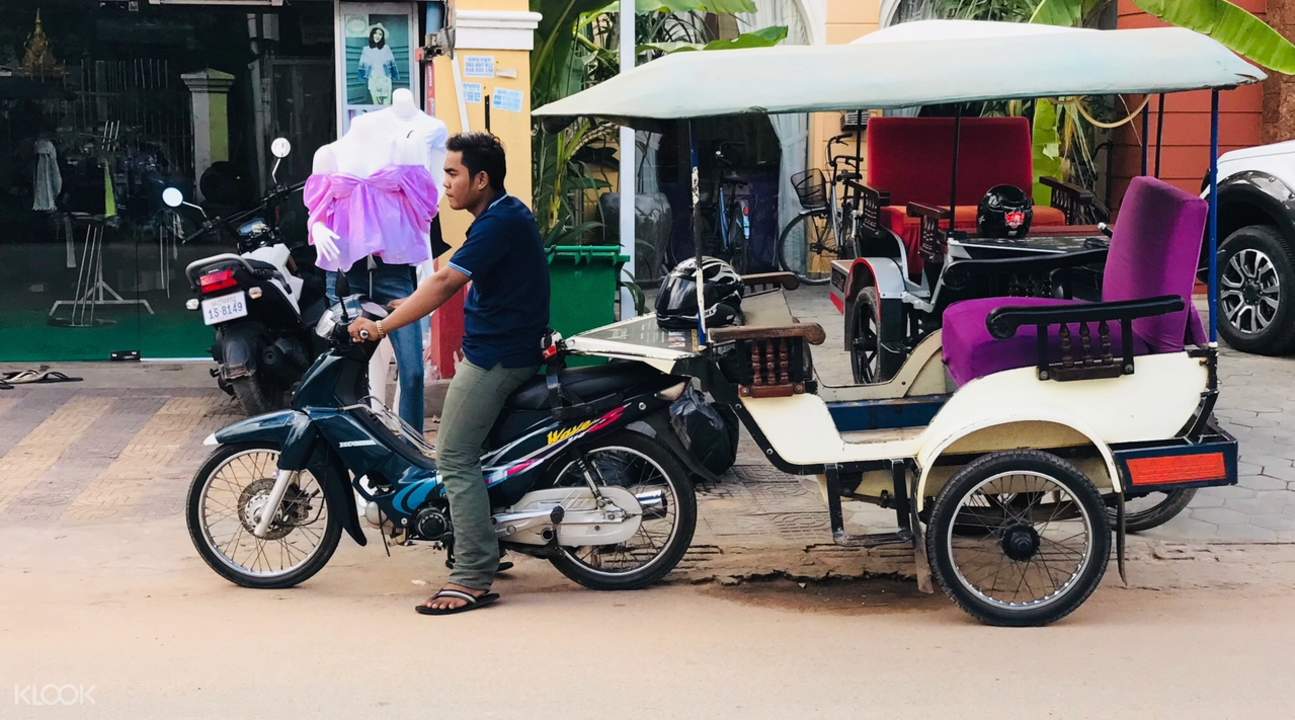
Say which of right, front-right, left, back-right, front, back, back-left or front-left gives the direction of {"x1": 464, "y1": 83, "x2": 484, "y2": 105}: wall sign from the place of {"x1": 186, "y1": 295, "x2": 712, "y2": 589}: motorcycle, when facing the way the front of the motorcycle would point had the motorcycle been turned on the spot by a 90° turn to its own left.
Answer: back

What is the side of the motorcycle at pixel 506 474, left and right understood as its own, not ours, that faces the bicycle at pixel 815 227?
right

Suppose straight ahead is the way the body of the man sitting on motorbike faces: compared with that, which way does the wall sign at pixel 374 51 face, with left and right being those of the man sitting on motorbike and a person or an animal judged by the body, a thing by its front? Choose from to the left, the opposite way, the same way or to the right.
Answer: to the left

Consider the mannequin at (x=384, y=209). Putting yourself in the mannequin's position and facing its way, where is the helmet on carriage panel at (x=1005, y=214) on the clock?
The helmet on carriage panel is roughly at 9 o'clock from the mannequin.

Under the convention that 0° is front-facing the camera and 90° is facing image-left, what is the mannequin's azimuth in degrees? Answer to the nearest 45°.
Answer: approximately 0°

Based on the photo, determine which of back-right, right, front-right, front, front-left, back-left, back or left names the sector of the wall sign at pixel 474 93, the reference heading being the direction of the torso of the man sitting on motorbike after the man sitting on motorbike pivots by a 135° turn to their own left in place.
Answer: back-left

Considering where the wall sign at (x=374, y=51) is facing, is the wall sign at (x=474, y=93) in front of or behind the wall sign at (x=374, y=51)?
in front

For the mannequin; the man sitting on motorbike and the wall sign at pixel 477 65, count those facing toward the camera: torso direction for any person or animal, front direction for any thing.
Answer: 2

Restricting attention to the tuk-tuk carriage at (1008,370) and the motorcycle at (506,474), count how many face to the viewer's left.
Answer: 2

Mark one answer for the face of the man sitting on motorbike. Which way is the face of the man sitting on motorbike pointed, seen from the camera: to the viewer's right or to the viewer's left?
to the viewer's left

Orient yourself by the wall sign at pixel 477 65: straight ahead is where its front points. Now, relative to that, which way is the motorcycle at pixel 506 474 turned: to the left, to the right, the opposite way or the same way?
to the right

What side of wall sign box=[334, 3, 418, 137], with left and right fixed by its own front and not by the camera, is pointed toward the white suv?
left

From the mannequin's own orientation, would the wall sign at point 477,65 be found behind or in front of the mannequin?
behind

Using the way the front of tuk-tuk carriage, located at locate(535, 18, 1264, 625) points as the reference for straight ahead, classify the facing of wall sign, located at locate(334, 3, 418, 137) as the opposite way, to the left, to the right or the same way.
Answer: to the left

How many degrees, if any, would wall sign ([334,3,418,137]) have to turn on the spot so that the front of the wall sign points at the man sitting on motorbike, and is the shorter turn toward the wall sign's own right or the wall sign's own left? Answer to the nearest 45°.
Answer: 0° — it already faces them

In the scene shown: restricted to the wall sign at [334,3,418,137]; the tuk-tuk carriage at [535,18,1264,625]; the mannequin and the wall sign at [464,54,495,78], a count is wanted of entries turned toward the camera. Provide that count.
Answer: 3

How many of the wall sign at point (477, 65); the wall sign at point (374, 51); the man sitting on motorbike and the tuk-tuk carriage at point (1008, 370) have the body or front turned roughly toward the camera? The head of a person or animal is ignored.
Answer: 2

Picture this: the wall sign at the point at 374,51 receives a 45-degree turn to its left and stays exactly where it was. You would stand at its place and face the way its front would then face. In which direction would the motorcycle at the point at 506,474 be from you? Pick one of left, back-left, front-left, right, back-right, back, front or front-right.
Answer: front-right

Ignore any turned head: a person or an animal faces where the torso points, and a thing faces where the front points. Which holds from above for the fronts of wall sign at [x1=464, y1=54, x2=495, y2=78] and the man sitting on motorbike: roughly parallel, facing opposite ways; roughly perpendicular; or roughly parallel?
roughly perpendicular

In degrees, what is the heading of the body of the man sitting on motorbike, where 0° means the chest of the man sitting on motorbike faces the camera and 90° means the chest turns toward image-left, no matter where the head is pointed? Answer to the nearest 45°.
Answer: approximately 90°

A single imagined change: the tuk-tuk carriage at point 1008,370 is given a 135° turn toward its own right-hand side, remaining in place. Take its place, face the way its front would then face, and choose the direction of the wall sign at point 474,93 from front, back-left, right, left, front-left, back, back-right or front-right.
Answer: left

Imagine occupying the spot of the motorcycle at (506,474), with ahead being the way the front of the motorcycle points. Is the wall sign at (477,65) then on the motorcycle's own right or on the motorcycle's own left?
on the motorcycle's own right

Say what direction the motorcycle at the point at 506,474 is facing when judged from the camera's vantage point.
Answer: facing to the left of the viewer

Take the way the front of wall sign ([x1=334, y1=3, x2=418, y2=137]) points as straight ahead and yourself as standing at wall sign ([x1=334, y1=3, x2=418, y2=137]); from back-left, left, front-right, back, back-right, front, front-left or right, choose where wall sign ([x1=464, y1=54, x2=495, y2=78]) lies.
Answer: front-left

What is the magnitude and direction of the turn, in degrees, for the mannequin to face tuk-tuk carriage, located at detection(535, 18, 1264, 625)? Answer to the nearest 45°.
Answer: approximately 45° to its left
